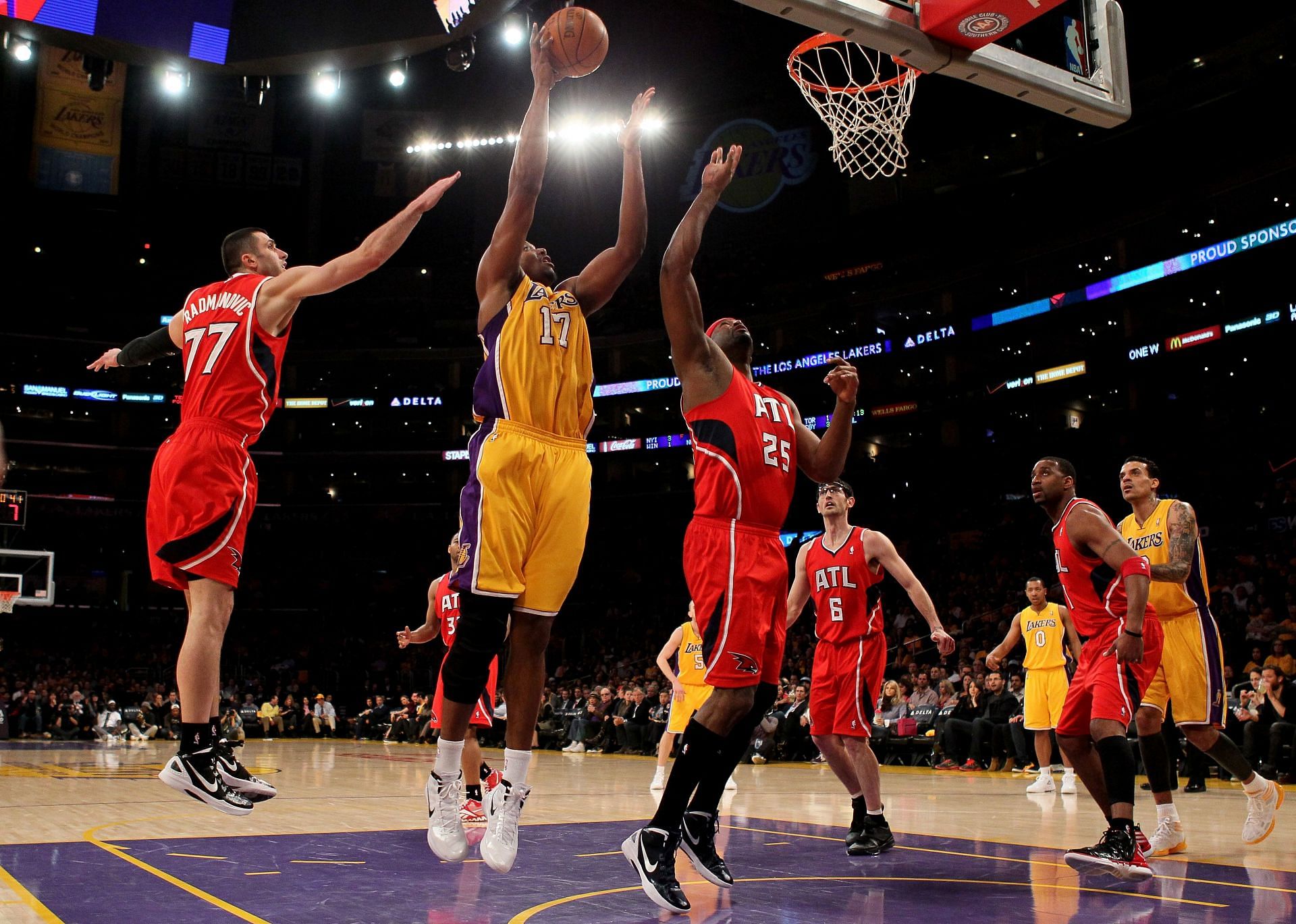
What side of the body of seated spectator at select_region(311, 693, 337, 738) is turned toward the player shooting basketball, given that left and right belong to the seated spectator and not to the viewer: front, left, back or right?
front

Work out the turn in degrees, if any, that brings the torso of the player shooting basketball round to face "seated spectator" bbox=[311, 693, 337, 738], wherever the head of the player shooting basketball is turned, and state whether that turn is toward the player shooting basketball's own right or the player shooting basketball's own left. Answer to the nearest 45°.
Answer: approximately 135° to the player shooting basketball's own left

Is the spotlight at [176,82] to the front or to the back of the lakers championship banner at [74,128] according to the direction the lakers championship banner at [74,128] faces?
to the front

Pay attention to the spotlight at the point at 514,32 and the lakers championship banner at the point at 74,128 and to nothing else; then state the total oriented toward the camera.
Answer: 2

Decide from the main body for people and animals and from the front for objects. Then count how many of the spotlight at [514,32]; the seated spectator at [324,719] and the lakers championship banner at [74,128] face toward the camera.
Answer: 3

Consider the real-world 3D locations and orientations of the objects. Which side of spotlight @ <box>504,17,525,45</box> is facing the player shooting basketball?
front

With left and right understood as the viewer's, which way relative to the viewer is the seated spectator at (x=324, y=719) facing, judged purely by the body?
facing the viewer

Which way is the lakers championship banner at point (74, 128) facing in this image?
toward the camera

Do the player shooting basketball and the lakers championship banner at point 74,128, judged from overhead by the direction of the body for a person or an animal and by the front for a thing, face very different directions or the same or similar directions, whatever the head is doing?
same or similar directions

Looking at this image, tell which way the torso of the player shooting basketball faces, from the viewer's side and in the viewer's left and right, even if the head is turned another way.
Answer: facing the viewer and to the right of the viewer
